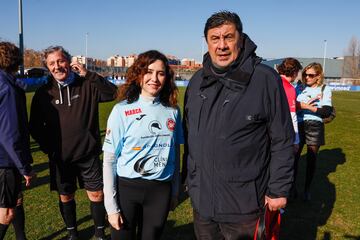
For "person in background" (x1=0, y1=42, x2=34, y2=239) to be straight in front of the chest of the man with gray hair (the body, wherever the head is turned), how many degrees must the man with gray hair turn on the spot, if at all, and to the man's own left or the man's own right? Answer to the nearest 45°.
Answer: approximately 45° to the man's own right

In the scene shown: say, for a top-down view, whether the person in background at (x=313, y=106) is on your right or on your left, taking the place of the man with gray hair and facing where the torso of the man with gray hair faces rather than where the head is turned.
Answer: on your left

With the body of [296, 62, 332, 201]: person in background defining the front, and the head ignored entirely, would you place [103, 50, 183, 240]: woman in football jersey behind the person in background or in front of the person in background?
in front

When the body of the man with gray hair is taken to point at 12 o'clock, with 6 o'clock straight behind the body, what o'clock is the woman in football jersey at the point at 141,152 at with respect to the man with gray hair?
The woman in football jersey is roughly at 11 o'clock from the man with gray hair.

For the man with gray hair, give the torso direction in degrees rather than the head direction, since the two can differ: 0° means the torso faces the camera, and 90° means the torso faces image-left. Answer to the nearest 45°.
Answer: approximately 0°

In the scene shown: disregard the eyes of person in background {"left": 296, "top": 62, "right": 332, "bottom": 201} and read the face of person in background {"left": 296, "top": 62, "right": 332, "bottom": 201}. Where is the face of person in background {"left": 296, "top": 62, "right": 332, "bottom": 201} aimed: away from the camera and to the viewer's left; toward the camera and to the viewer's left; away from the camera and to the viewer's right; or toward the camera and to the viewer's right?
toward the camera and to the viewer's left

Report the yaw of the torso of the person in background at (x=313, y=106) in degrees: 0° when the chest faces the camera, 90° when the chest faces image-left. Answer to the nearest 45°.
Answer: approximately 45°

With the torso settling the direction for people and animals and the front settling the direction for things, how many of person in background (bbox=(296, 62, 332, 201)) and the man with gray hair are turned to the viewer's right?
0
